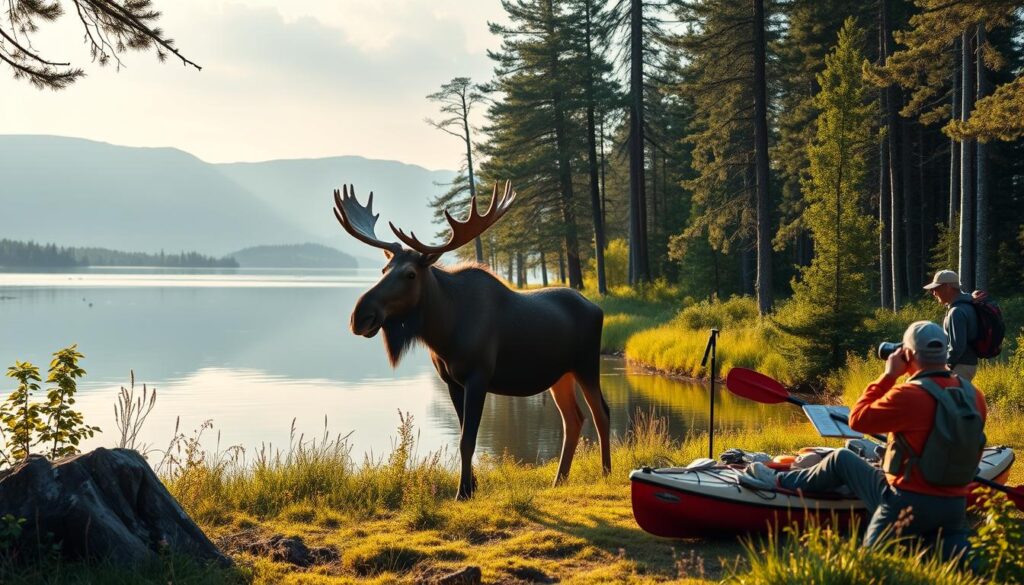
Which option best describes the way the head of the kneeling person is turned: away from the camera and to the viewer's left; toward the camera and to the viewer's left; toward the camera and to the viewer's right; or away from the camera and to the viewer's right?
away from the camera and to the viewer's left

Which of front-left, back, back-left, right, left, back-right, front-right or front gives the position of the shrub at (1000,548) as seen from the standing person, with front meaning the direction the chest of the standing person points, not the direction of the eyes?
left

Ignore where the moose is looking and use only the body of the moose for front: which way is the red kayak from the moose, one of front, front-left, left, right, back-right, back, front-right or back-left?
left

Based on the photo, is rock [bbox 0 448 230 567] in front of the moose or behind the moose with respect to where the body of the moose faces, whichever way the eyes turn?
in front

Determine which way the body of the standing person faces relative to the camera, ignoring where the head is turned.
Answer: to the viewer's left

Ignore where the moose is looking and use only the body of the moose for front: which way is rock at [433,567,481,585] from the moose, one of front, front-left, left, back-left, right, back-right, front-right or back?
front-left

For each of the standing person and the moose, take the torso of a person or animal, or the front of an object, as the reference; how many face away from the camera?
0

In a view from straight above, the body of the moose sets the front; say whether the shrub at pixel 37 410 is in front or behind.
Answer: in front

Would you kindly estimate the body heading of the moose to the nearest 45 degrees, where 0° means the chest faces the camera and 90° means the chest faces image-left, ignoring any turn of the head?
approximately 45°

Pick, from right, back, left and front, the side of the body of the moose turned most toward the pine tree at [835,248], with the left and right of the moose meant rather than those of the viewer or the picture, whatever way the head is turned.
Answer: back

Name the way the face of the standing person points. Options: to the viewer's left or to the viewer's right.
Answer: to the viewer's left

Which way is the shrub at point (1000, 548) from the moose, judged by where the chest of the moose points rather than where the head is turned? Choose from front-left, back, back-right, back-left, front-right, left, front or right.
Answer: left
